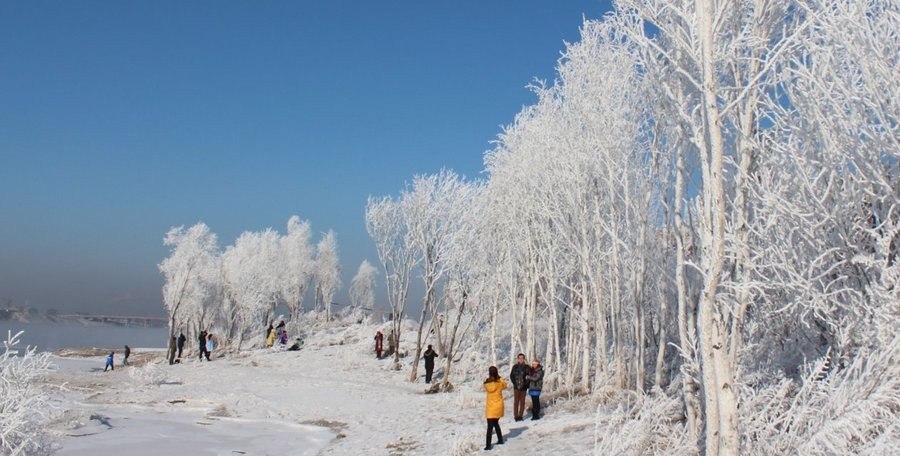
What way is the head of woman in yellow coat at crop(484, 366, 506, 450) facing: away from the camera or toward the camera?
away from the camera

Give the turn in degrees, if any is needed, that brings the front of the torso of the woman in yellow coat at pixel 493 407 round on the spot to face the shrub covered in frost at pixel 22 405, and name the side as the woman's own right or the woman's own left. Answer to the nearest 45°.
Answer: approximately 135° to the woman's own left

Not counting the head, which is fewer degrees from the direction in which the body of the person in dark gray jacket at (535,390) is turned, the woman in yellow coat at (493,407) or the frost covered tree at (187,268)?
the woman in yellow coat

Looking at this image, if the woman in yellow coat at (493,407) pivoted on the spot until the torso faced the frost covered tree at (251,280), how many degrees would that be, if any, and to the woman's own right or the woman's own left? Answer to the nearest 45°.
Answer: approximately 45° to the woman's own left

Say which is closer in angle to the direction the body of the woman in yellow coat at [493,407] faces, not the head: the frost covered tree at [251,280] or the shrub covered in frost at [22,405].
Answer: the frost covered tree

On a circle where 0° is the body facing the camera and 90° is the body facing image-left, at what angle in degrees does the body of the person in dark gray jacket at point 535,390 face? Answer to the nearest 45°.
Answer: approximately 45°

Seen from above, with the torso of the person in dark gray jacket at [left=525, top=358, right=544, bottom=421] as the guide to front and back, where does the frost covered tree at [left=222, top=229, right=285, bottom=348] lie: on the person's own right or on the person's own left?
on the person's own right

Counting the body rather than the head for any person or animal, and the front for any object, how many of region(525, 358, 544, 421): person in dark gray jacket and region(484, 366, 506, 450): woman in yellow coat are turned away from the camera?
1

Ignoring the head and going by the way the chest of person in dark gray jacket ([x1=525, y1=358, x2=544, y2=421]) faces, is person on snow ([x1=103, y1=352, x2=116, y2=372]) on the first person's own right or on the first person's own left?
on the first person's own right

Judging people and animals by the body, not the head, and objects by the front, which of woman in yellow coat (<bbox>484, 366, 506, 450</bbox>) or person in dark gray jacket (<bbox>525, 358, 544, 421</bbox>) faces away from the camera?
the woman in yellow coat

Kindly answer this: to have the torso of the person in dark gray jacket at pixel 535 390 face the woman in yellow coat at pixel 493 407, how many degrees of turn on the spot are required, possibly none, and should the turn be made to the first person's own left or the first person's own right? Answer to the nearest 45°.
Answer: approximately 45° to the first person's own left

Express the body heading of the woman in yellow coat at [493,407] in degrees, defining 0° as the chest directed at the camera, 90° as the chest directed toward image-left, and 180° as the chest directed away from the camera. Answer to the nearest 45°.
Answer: approximately 180°
